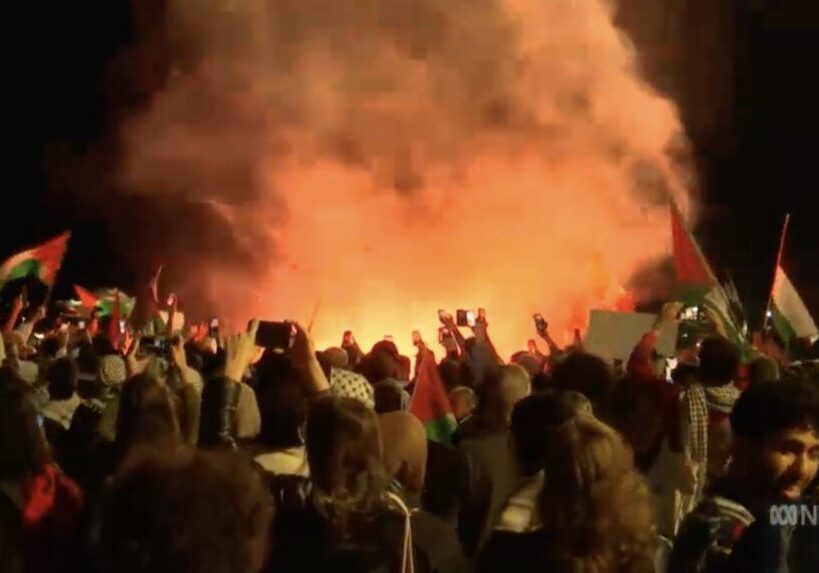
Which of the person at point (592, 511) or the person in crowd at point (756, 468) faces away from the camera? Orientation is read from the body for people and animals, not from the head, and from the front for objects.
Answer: the person

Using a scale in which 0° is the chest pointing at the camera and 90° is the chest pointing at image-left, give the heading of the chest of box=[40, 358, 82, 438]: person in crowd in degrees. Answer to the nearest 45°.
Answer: approximately 180°

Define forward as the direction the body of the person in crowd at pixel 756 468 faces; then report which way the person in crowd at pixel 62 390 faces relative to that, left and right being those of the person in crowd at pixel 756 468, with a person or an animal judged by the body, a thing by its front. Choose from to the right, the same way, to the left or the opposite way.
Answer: the opposite way

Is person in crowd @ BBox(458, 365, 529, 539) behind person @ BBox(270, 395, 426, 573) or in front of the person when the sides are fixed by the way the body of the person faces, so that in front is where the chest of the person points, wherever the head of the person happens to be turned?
in front

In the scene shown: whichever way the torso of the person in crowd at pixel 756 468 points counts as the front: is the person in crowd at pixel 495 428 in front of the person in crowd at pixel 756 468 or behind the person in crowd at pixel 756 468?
behind

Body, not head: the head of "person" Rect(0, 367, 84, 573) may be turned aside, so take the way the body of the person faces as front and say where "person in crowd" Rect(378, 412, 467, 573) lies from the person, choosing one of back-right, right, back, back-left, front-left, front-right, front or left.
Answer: right

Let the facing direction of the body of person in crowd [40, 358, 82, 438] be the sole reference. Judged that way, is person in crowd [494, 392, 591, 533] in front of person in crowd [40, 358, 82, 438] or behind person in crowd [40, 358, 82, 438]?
behind

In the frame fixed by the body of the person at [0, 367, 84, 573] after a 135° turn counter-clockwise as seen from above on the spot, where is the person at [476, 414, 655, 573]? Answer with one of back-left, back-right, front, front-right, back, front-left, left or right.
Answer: left

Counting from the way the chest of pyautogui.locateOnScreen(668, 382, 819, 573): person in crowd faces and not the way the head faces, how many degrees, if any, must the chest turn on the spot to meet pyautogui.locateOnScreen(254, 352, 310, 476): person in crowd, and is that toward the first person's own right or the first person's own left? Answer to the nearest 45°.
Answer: approximately 180°

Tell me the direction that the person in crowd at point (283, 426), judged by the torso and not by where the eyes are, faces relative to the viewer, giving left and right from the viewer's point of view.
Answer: facing away from the viewer

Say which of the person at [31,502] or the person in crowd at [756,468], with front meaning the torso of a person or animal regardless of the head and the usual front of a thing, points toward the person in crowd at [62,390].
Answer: the person

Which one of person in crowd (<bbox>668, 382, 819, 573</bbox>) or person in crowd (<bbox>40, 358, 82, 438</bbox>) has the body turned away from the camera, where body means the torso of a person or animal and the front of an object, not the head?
person in crowd (<bbox>40, 358, 82, 438</bbox>)

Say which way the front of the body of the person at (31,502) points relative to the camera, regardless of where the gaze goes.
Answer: away from the camera
